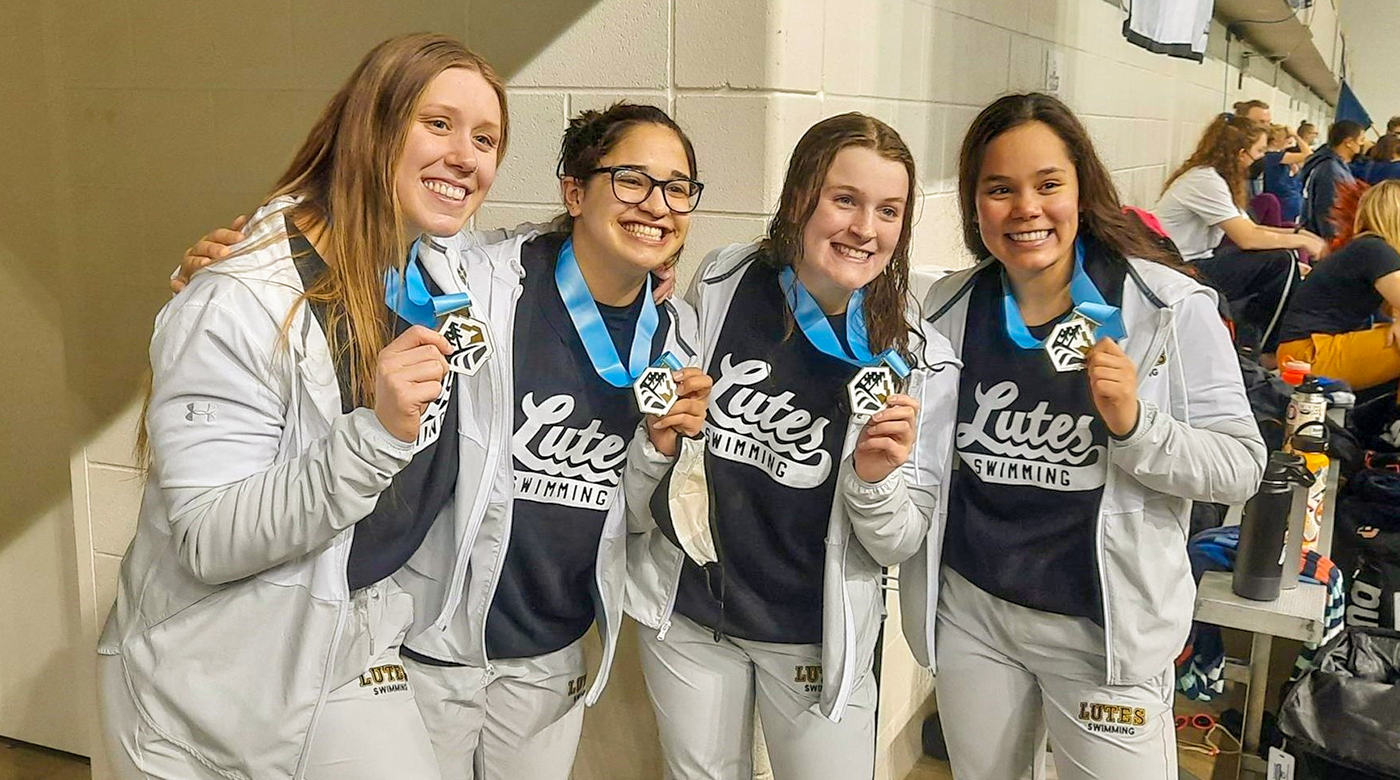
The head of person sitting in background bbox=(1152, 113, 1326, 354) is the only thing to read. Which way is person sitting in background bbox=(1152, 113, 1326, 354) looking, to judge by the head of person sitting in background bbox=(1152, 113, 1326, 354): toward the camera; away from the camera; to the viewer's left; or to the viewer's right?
to the viewer's right

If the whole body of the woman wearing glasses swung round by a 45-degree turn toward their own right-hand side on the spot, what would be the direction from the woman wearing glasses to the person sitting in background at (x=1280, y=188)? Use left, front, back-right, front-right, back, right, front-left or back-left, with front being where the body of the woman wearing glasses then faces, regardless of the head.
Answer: back-left

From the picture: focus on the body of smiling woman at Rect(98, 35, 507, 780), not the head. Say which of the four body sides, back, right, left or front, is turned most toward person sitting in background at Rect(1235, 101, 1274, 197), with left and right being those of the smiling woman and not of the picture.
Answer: left

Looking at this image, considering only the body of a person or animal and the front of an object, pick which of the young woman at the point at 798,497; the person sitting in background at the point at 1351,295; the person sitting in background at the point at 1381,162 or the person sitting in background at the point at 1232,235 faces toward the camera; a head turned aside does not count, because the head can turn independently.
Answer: the young woman

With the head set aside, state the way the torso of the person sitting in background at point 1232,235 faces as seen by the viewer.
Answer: to the viewer's right
